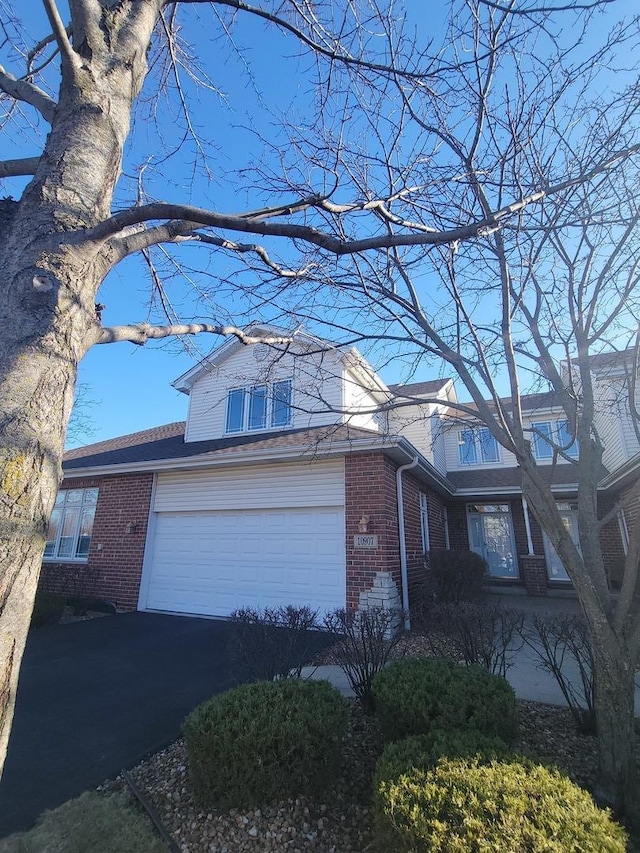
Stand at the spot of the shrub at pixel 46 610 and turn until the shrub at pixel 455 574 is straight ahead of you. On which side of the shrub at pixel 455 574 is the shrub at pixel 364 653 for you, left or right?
right

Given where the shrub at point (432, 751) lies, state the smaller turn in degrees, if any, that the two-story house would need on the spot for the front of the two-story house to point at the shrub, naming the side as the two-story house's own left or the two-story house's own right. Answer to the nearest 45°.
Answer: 0° — it already faces it

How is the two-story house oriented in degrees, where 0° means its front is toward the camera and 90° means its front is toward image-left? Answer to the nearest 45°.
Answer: approximately 0°

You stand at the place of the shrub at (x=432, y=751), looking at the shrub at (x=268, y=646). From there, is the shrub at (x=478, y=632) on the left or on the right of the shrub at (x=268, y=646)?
right

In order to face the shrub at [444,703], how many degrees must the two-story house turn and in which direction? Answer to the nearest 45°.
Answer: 0° — it already faces it

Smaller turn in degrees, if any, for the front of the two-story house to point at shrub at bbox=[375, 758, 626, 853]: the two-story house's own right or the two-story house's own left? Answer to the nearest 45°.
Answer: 0° — it already faces it

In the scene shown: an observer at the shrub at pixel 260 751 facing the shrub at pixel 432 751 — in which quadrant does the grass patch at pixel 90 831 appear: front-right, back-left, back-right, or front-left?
back-right

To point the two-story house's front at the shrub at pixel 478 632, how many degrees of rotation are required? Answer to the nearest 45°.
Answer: approximately 45° to its left

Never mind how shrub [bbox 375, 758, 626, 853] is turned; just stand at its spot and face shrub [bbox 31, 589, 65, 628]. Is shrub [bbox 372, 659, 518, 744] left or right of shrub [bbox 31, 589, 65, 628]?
right

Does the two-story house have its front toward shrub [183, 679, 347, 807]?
yes
